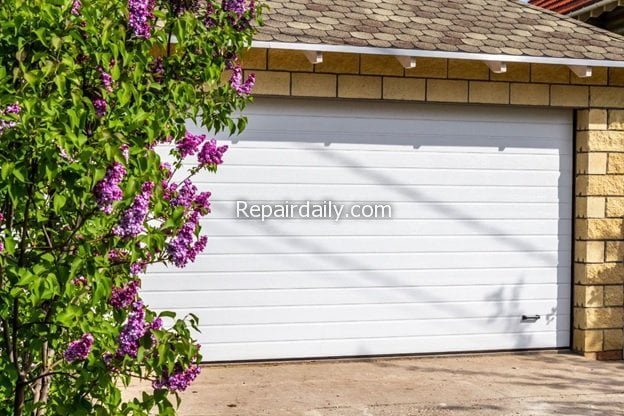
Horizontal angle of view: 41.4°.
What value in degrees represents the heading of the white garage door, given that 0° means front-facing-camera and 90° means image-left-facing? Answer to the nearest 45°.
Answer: approximately 0°

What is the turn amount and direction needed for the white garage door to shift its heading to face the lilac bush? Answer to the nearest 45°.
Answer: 0° — it already faces it
